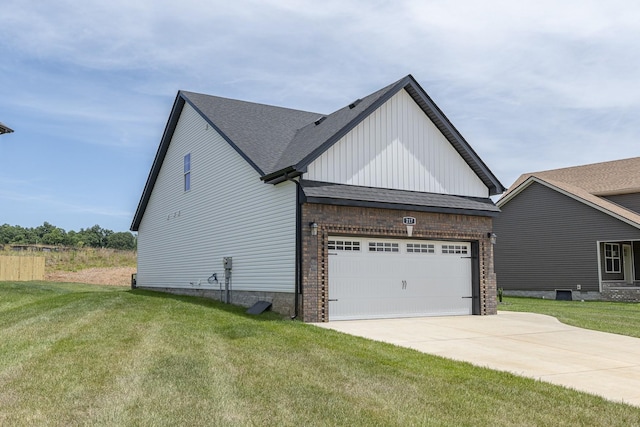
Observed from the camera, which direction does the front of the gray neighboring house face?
facing the viewer and to the right of the viewer

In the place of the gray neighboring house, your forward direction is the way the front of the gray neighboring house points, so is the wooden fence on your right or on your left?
on your right
